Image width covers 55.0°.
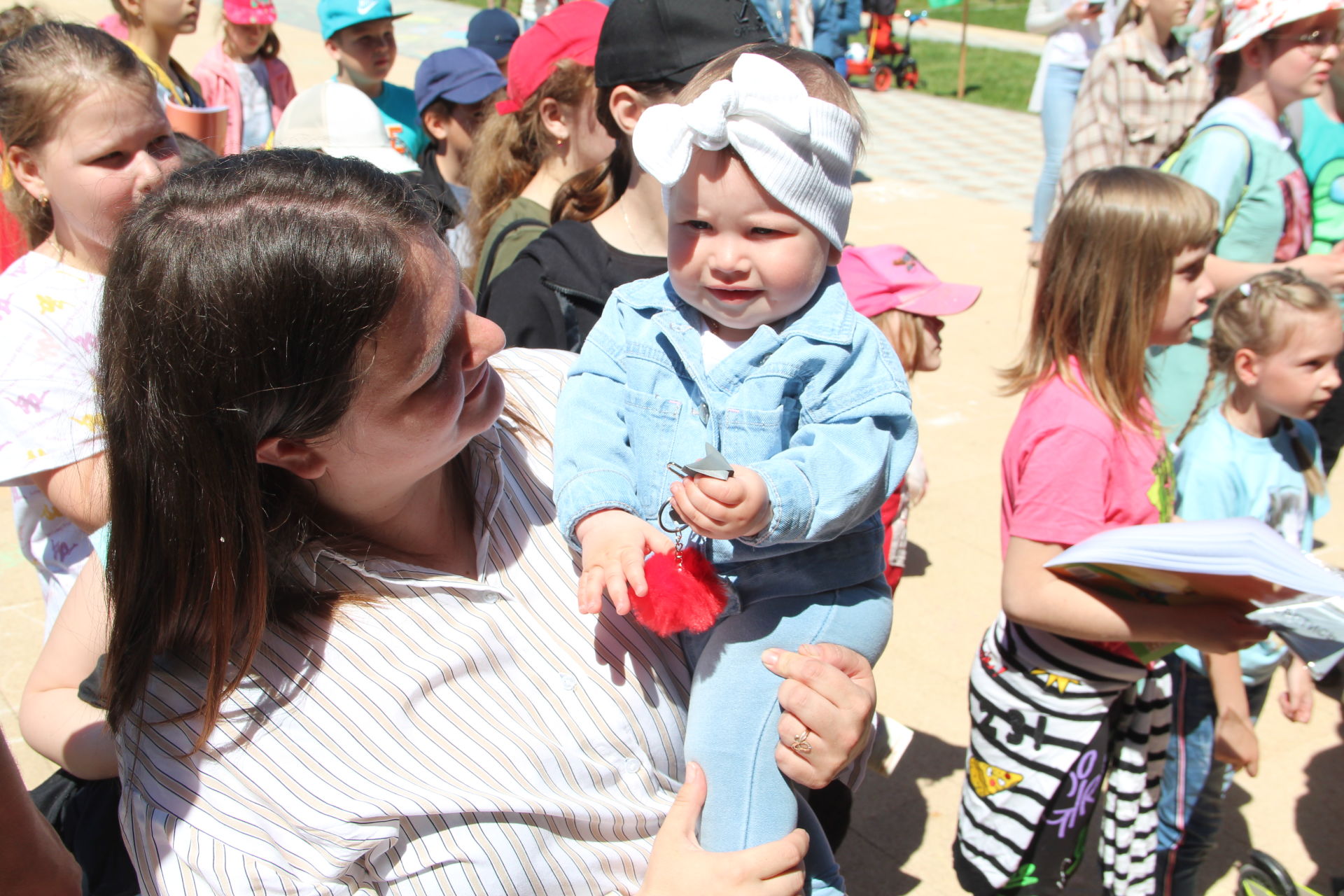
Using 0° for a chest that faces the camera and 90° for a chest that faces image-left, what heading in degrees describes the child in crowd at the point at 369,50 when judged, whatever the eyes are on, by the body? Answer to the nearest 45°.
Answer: approximately 315°

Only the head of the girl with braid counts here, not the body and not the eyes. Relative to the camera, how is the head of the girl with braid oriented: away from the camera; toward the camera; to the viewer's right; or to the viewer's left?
to the viewer's right

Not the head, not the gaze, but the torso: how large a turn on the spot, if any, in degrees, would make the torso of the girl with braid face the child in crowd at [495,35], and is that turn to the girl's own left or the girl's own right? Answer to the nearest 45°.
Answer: approximately 180°

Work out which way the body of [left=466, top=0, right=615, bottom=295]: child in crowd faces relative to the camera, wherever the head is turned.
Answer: to the viewer's right

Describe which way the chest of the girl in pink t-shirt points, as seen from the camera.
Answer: to the viewer's right

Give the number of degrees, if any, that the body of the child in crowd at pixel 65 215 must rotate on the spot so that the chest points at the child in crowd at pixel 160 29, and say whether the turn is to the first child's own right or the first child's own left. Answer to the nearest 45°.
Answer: approximately 135° to the first child's own left

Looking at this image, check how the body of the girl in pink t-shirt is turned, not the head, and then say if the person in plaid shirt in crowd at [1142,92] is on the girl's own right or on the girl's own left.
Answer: on the girl's own left

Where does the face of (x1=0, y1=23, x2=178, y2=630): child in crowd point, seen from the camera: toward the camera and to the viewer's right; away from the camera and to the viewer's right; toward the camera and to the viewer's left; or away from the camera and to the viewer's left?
toward the camera and to the viewer's right

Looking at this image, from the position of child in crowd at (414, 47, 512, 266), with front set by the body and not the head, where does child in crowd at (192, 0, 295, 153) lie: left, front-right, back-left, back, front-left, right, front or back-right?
back

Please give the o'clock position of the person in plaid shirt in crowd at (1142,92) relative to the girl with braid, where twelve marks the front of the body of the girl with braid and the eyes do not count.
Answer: The person in plaid shirt in crowd is roughly at 7 o'clock from the girl with braid.
